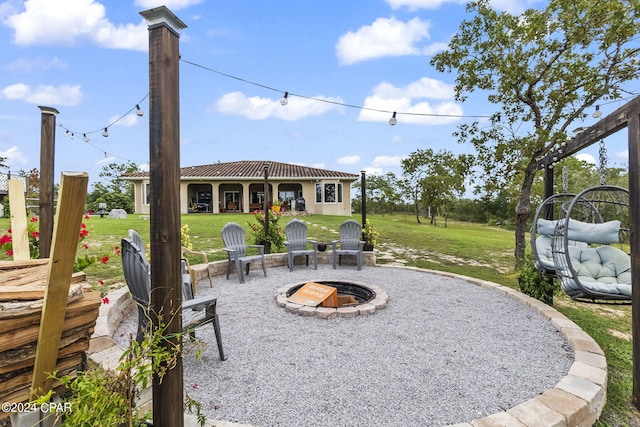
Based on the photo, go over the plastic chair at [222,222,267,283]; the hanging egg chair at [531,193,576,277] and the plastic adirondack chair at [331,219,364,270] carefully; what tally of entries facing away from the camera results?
0

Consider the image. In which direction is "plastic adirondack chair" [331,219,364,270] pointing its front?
toward the camera

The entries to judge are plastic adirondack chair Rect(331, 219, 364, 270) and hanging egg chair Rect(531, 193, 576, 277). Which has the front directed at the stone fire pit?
the plastic adirondack chair

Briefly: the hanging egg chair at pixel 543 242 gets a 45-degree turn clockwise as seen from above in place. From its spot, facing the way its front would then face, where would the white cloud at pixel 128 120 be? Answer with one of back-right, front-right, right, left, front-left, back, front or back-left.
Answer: right

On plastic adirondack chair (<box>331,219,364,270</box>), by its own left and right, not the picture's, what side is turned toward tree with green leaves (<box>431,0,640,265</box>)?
left

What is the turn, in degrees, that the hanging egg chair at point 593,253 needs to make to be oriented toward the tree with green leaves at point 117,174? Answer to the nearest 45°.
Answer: approximately 135° to its right

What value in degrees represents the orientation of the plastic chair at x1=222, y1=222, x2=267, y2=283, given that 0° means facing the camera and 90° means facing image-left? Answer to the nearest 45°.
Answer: approximately 315°

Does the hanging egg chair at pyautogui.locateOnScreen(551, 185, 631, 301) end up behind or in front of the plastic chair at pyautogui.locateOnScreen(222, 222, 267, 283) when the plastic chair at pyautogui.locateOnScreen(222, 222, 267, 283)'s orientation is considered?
in front

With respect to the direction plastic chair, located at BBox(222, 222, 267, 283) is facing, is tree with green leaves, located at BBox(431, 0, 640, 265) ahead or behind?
ahead

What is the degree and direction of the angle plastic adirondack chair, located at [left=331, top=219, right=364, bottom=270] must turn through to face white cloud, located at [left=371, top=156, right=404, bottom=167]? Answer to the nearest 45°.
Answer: approximately 180°

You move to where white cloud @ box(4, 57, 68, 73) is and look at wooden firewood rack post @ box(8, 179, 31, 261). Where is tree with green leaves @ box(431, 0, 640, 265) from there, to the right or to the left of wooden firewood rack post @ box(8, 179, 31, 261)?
left

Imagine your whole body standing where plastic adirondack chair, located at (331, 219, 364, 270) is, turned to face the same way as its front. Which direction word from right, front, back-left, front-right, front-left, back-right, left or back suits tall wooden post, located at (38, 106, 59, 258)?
front-right

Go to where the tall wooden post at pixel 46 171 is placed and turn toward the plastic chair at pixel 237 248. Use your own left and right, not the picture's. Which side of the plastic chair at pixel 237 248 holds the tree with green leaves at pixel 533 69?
right

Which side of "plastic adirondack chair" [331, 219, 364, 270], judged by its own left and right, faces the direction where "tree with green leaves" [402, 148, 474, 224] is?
back
